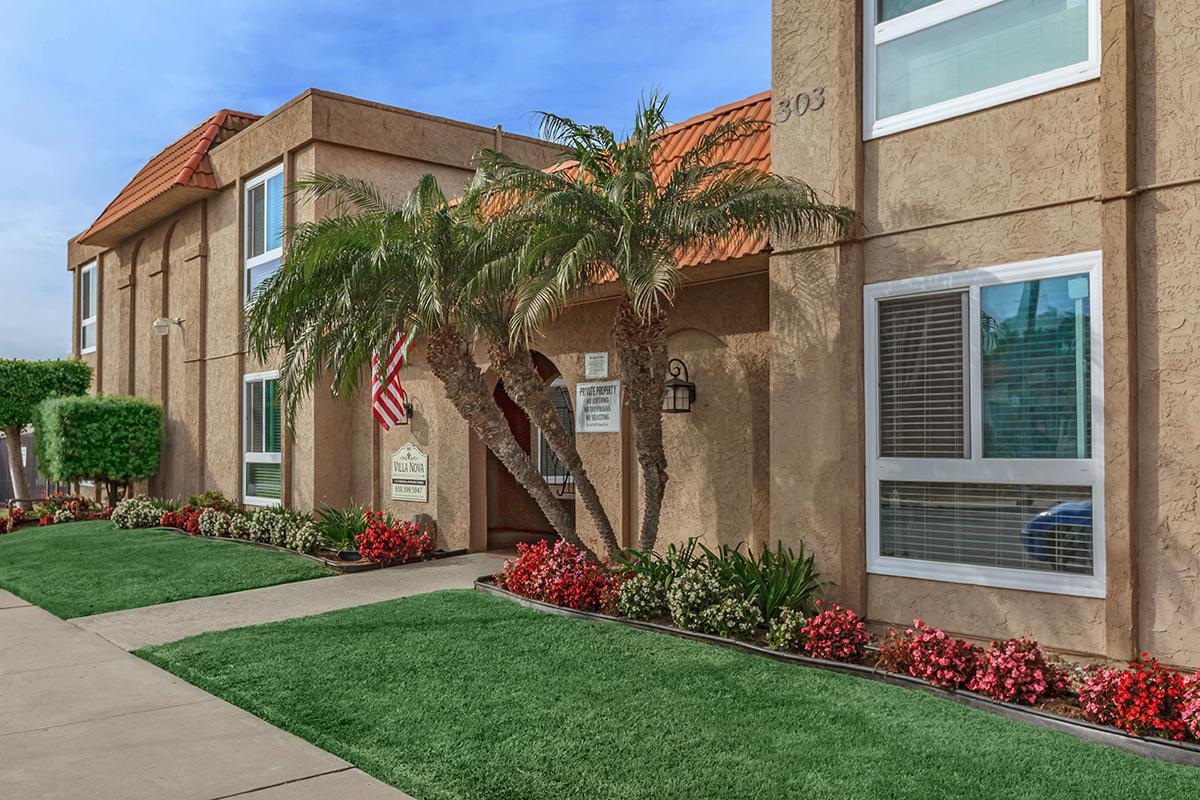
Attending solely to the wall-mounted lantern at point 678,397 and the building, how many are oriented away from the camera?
0

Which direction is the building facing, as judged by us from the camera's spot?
facing the viewer and to the left of the viewer

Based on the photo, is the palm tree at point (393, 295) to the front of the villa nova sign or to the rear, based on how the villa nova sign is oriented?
to the front

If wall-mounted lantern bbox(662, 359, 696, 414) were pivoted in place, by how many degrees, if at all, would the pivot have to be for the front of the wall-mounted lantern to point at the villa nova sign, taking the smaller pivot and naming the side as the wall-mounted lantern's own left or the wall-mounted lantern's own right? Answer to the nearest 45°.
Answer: approximately 90° to the wall-mounted lantern's own right

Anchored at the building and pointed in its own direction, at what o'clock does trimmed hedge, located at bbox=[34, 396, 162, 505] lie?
The trimmed hedge is roughly at 3 o'clock from the building.
